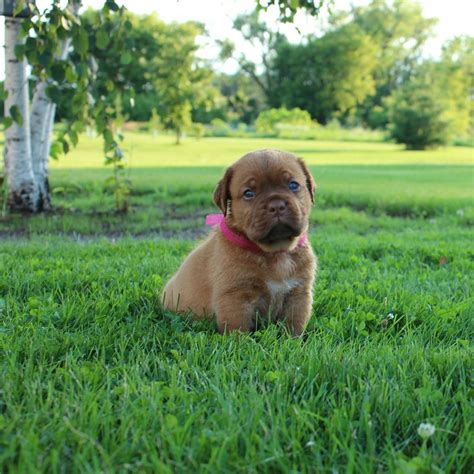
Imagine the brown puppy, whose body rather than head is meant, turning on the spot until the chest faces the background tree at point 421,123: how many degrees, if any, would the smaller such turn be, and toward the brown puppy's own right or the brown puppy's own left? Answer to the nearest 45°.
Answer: approximately 135° to the brown puppy's own left

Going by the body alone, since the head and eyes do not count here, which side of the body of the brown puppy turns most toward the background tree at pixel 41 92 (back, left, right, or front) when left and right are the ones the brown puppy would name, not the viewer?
back

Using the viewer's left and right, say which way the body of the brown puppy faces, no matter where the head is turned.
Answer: facing the viewer and to the right of the viewer
